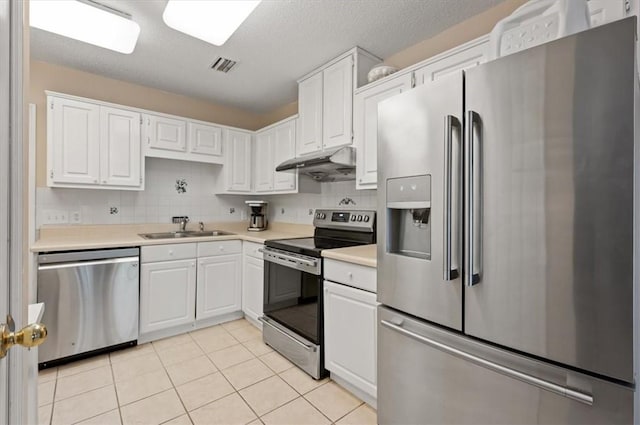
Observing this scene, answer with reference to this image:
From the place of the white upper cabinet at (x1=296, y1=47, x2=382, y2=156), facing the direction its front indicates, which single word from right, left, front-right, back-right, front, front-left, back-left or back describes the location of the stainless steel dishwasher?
front-right

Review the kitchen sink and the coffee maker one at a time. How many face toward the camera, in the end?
2

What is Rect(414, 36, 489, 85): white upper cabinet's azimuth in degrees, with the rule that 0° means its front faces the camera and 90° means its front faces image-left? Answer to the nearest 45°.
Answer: approximately 45°

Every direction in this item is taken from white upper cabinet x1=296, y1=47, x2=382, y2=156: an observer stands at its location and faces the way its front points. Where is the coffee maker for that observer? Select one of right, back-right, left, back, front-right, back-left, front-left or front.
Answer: right

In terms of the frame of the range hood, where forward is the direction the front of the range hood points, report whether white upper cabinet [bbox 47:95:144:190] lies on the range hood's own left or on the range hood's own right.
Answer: on the range hood's own right

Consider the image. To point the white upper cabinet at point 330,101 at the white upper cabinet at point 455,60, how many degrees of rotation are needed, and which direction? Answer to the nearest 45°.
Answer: approximately 90° to its left

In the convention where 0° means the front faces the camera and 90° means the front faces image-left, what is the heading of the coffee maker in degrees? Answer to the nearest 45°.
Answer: approximately 0°

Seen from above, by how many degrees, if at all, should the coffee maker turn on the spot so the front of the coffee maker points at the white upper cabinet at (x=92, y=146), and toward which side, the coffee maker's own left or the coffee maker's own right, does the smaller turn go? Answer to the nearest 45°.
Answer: approximately 45° to the coffee maker's own right

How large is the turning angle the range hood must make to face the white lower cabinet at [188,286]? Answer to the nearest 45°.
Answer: approximately 45° to its right

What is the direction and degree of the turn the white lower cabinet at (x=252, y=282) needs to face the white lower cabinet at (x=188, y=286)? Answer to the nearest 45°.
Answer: approximately 45° to its right

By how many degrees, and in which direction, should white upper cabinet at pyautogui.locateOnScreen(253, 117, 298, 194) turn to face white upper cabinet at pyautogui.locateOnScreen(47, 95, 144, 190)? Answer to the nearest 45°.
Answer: approximately 45° to its right
